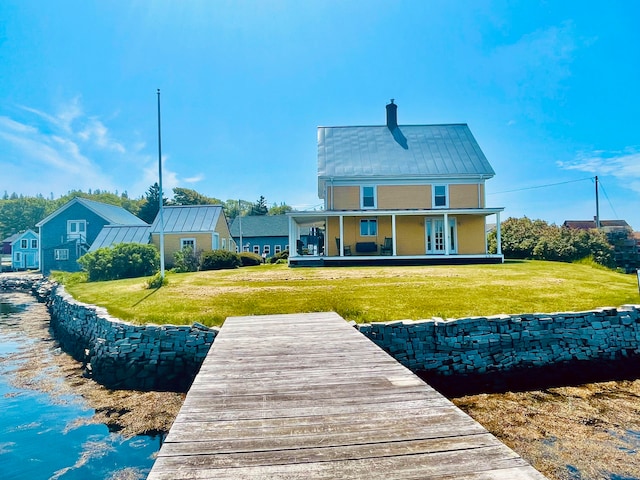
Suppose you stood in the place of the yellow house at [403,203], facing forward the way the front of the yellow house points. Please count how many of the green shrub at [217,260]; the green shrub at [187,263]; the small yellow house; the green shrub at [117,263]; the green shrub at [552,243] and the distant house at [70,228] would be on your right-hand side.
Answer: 5

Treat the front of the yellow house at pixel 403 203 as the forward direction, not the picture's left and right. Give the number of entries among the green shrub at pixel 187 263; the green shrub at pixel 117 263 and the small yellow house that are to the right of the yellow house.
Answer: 3

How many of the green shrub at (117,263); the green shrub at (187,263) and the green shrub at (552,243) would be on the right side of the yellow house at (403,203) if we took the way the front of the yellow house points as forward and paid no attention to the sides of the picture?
2

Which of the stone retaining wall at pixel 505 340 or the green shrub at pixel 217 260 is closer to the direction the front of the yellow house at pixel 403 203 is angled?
the stone retaining wall

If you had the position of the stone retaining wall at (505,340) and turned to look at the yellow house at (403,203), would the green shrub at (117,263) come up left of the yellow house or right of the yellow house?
left

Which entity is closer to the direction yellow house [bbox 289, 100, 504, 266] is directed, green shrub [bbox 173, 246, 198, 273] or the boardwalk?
the boardwalk

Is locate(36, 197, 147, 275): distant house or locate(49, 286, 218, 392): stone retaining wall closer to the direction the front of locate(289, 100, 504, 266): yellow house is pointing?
the stone retaining wall

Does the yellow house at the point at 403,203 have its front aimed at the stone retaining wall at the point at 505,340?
yes

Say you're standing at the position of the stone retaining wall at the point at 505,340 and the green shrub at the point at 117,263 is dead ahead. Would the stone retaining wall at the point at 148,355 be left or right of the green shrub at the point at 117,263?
left

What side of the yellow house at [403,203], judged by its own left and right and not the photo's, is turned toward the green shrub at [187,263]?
right

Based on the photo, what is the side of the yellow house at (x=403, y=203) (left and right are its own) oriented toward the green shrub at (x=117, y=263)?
right

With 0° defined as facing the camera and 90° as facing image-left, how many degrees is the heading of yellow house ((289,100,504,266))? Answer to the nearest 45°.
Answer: approximately 0°

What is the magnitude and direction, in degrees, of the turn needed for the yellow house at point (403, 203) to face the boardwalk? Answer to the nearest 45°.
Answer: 0° — it already faces it

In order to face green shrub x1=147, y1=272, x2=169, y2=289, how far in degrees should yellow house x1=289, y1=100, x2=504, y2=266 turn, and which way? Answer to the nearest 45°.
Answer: approximately 45° to its right

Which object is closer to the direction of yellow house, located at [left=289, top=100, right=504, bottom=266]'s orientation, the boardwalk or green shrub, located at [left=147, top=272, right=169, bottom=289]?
the boardwalk

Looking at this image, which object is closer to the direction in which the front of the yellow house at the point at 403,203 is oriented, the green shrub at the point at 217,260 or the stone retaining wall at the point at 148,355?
the stone retaining wall
